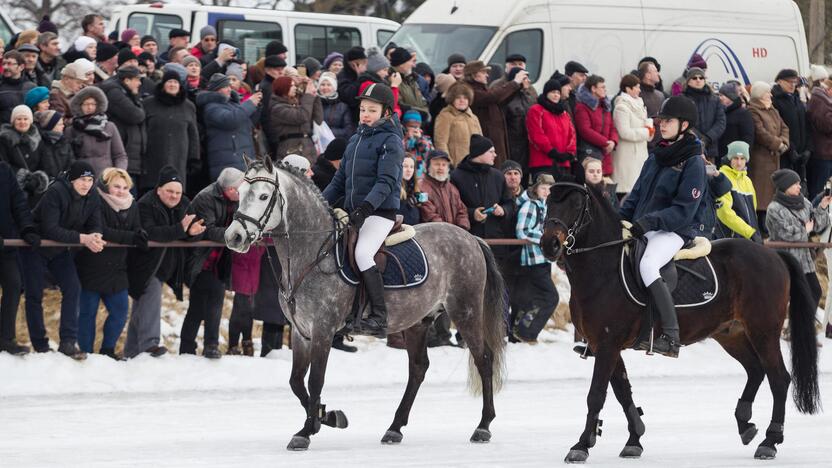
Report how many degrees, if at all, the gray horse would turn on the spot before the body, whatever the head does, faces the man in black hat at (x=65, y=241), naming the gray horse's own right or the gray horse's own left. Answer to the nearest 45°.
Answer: approximately 90° to the gray horse's own right

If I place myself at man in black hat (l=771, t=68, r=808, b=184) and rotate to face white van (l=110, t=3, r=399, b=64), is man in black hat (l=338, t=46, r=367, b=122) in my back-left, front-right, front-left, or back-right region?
front-left

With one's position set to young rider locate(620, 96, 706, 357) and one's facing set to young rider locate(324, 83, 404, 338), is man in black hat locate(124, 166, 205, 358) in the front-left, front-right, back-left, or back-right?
front-right

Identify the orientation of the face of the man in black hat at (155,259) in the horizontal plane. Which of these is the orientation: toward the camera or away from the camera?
toward the camera

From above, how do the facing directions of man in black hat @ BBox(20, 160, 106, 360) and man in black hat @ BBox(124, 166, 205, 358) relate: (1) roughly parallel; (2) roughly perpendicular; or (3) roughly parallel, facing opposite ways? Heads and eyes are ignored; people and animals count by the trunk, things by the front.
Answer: roughly parallel

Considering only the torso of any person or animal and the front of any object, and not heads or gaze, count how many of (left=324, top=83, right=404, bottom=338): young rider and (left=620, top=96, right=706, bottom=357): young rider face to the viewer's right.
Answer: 0

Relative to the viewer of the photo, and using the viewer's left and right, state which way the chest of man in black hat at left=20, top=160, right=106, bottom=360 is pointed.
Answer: facing the viewer and to the right of the viewer

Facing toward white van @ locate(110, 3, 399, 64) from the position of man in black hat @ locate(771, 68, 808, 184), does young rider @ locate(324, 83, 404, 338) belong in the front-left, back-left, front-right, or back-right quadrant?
front-left

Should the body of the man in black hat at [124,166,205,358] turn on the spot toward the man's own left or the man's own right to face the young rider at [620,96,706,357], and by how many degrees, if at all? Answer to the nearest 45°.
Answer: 0° — they already face them

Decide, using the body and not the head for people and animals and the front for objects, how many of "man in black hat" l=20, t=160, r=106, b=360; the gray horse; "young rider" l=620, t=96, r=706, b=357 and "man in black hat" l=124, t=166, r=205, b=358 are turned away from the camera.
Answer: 0

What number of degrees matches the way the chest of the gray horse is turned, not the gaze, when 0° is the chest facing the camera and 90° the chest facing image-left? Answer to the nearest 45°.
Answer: approximately 45°

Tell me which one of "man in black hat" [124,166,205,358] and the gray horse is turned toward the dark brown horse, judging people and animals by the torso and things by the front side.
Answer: the man in black hat

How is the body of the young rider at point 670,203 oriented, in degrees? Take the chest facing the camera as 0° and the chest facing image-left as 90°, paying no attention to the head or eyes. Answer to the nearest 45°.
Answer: approximately 45°

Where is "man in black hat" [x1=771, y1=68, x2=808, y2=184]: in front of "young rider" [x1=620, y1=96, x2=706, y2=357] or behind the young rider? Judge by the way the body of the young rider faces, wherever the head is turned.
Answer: behind

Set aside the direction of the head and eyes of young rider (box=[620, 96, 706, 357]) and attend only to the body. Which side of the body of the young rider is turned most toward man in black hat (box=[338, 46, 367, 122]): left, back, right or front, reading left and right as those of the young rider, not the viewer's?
right

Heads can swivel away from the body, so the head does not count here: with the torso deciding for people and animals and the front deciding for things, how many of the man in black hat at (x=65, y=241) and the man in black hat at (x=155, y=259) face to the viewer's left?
0
